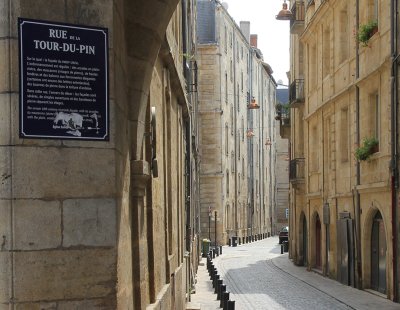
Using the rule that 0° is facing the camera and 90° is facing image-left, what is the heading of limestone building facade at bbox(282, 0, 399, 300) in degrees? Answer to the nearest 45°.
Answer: approximately 45°

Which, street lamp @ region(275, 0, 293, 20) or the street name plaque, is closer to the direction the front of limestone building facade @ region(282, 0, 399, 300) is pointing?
the street name plaque

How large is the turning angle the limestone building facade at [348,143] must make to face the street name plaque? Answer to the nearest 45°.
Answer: approximately 45° to its left

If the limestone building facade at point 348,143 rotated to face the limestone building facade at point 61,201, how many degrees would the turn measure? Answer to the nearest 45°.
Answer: approximately 45° to its left
